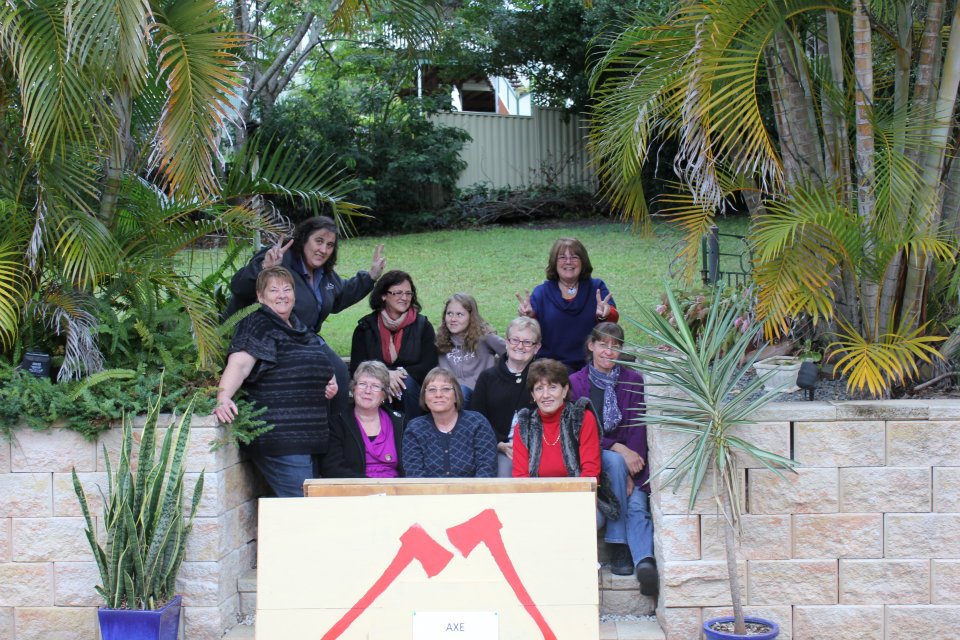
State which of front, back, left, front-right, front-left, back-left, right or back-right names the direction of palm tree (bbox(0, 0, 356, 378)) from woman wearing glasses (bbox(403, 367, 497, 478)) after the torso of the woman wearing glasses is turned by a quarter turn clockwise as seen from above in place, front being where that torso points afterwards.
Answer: front

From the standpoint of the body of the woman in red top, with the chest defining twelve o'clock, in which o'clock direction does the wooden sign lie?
The wooden sign is roughly at 1 o'clock from the woman in red top.

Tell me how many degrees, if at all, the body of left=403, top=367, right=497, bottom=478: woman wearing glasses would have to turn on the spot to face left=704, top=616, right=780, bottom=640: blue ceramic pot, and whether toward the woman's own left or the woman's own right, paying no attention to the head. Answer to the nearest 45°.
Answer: approximately 45° to the woman's own left

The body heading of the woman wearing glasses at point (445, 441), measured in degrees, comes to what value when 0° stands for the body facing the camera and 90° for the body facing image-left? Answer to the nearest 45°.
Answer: approximately 0°

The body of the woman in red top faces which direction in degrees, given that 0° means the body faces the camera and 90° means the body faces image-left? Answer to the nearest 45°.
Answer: approximately 0°

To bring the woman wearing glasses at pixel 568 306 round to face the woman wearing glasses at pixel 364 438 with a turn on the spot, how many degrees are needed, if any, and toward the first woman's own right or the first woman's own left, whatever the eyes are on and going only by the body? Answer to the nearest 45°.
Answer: approximately 45° to the first woman's own right

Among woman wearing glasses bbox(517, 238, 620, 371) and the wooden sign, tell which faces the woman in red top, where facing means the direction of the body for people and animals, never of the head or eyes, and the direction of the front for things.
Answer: the woman wearing glasses
